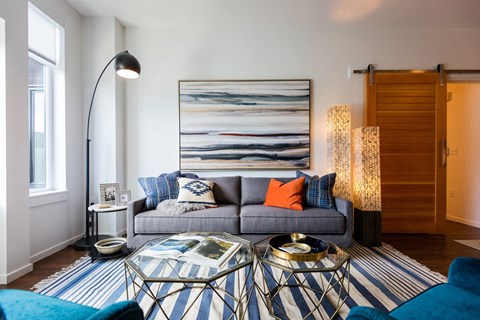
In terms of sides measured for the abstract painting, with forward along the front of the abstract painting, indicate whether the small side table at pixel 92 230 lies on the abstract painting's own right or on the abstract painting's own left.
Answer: on the abstract painting's own right

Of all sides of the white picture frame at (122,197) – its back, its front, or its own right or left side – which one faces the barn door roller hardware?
left

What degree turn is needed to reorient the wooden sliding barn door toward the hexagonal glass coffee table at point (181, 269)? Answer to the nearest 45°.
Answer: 0° — it already faces it

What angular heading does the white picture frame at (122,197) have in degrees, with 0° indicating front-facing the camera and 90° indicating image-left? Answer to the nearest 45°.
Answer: approximately 0°

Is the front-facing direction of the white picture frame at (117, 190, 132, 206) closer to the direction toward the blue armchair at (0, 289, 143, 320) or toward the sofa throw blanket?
the blue armchair

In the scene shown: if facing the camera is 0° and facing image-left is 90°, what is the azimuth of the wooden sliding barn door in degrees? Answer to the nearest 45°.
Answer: approximately 0°

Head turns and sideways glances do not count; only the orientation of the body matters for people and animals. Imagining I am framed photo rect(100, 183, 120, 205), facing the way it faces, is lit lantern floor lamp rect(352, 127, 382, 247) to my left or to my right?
on my left
